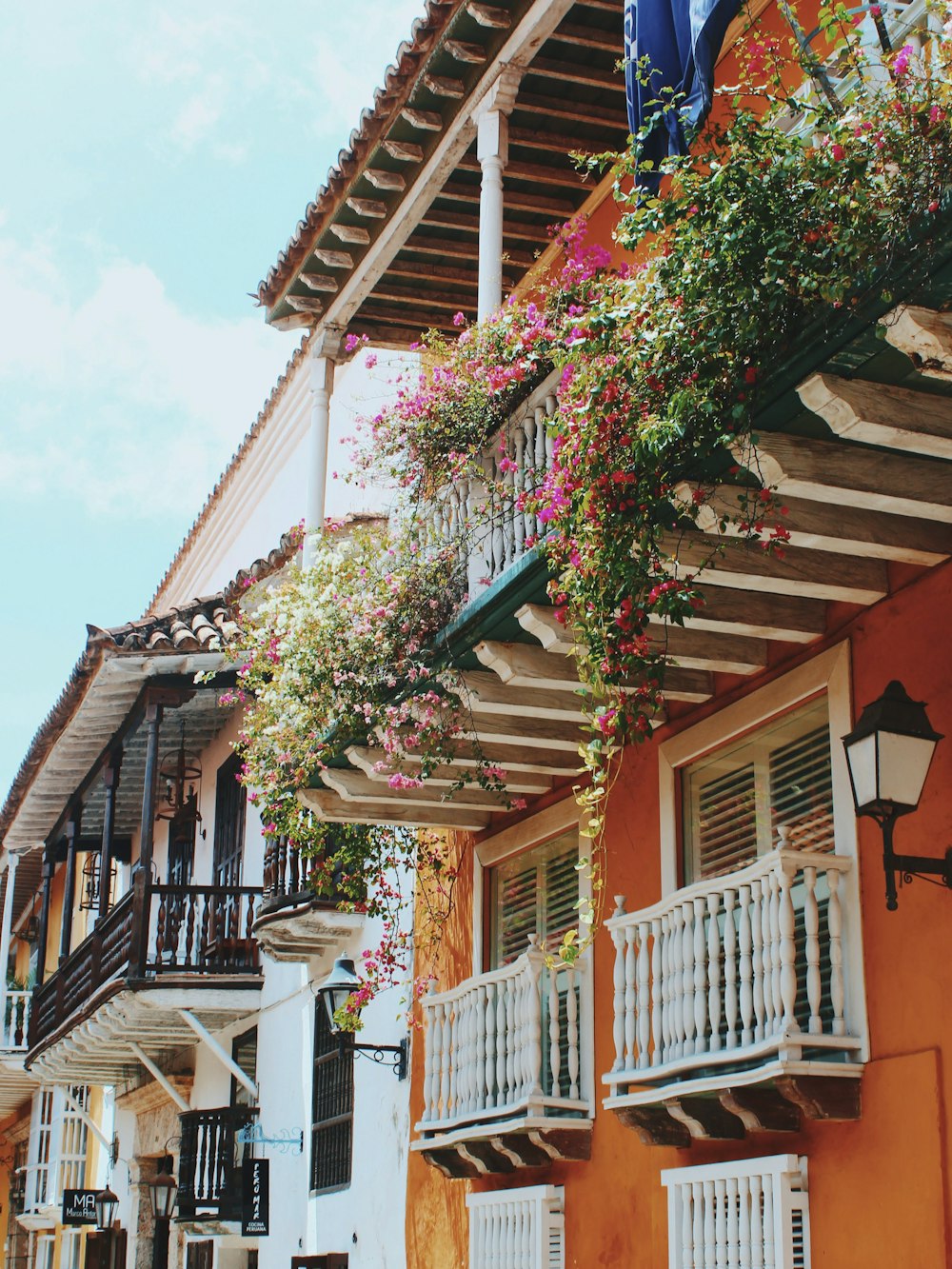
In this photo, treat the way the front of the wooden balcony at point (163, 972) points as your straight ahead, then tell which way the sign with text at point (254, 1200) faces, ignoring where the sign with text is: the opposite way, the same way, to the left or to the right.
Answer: to the left

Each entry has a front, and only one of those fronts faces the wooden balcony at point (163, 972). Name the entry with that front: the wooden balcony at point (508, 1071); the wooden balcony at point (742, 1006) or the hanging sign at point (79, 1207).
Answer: the hanging sign

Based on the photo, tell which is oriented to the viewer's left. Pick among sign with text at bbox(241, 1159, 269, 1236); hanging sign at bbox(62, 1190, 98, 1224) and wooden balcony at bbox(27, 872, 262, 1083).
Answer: the wooden balcony

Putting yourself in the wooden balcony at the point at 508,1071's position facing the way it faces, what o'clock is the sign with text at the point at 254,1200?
The sign with text is roughly at 4 o'clock from the wooden balcony.

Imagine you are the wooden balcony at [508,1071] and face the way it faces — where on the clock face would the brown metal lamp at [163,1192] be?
The brown metal lamp is roughly at 4 o'clock from the wooden balcony.

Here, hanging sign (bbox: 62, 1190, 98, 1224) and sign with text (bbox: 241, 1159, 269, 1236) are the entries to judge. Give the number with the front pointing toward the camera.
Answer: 2

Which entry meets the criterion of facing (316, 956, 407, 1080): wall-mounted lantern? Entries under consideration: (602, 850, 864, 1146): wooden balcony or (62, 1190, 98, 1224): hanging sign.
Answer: the hanging sign

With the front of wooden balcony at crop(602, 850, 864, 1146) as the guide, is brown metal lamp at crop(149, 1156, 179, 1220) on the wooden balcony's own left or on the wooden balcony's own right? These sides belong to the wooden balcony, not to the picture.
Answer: on the wooden balcony's own right

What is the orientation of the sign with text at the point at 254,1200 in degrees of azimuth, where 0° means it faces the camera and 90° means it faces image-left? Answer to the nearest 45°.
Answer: approximately 0°

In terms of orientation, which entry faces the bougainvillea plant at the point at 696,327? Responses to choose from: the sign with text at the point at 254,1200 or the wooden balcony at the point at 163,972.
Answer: the sign with text

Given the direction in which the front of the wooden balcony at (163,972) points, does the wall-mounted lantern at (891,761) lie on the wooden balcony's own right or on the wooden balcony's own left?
on the wooden balcony's own left

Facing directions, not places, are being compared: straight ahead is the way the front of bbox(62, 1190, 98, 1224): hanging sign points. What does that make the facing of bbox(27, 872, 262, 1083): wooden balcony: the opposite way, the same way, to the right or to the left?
to the right

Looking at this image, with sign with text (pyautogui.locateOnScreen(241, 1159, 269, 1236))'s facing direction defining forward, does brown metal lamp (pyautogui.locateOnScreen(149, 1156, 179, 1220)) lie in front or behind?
behind

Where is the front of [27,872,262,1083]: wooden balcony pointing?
to the viewer's left
